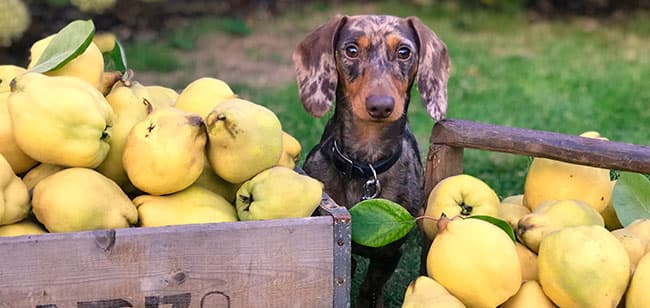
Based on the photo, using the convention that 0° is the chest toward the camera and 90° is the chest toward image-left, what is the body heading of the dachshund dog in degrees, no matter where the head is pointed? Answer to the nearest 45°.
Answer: approximately 0°

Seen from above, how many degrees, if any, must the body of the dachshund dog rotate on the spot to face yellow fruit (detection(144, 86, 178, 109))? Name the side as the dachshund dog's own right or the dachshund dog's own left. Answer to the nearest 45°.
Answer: approximately 45° to the dachshund dog's own right

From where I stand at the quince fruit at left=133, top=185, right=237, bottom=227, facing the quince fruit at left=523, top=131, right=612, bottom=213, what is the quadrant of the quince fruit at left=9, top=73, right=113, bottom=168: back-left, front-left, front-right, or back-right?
back-left

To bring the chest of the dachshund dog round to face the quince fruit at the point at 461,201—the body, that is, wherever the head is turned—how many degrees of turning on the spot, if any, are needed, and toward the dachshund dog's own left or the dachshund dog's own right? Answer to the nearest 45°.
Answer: approximately 45° to the dachshund dog's own left

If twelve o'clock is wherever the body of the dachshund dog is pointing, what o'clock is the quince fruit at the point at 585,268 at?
The quince fruit is roughly at 11 o'clock from the dachshund dog.

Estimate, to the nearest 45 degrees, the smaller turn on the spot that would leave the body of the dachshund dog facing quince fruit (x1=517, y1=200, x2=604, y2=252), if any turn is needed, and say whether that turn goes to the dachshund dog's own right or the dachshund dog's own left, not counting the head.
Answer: approximately 45° to the dachshund dog's own left

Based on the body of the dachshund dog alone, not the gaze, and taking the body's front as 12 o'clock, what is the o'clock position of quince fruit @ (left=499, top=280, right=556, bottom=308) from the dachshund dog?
The quince fruit is roughly at 11 o'clock from the dachshund dog.

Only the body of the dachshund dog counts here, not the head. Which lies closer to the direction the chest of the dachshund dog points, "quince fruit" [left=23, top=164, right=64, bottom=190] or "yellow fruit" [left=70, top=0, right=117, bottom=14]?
the quince fruit
